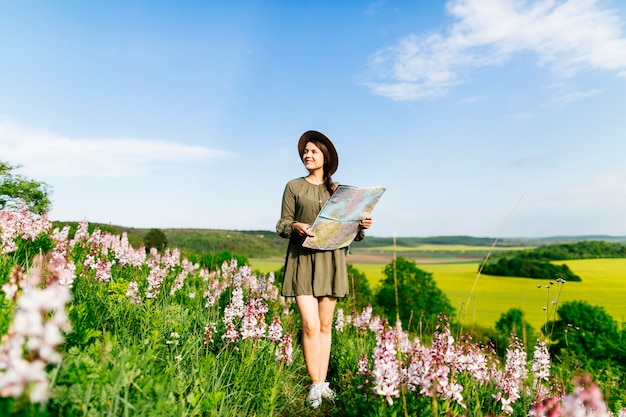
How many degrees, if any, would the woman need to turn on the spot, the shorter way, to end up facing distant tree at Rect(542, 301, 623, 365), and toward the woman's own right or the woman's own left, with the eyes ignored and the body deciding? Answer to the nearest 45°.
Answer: approximately 135° to the woman's own left

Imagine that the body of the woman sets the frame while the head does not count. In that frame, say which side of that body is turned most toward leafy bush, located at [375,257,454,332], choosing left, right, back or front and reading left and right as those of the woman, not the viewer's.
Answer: back

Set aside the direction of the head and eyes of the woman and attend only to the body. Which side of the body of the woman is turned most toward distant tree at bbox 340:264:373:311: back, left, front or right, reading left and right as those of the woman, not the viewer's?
back

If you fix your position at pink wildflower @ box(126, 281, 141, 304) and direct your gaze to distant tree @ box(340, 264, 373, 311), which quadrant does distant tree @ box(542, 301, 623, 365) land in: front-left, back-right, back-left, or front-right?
front-right

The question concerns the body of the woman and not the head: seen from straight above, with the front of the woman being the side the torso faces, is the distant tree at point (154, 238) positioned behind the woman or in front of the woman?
behind

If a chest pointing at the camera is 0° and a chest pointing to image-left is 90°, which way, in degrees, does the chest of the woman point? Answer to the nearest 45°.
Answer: approximately 0°

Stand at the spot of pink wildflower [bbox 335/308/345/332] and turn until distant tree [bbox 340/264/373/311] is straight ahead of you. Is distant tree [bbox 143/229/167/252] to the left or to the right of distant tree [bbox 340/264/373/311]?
left

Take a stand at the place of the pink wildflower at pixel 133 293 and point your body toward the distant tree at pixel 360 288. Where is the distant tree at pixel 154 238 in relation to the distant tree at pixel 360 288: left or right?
left

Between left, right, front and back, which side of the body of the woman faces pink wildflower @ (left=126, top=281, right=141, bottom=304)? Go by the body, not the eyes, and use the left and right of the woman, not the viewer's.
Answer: right
